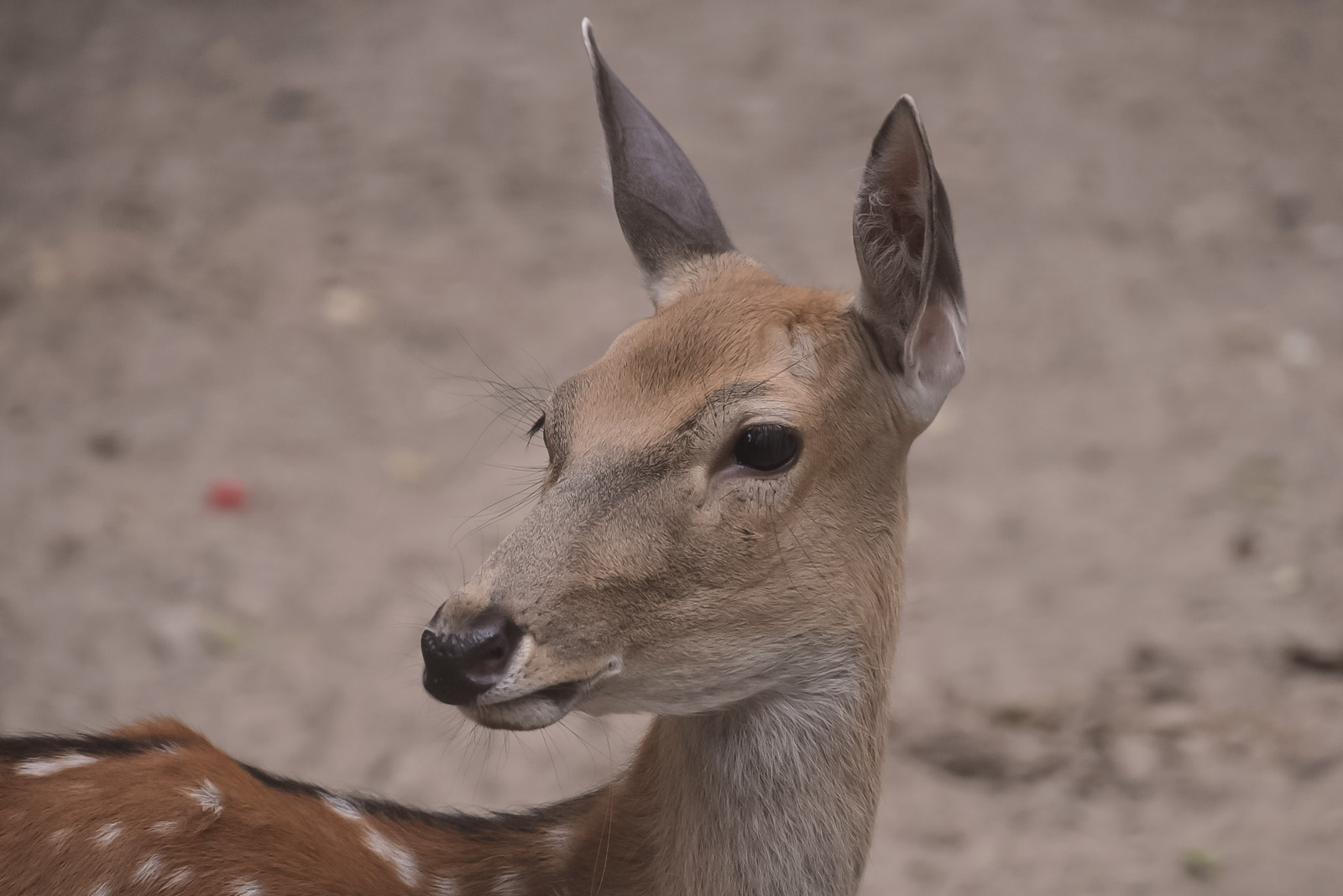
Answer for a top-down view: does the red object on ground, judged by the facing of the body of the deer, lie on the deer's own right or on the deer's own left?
on the deer's own left

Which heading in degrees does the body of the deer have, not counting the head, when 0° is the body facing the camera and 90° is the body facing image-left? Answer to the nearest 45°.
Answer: approximately 270°
